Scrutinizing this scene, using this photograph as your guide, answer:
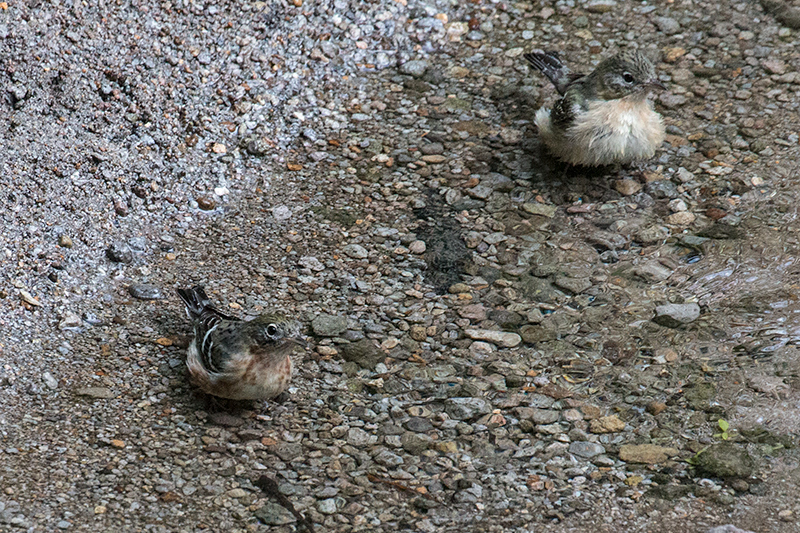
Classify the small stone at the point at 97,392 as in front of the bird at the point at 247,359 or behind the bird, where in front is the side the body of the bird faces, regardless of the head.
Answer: behind

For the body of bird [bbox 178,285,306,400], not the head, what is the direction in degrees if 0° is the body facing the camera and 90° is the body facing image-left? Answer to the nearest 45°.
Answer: approximately 315°

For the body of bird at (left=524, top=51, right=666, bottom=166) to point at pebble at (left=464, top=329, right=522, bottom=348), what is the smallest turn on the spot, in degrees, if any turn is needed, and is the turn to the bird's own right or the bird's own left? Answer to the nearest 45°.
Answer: approximately 90° to the bird's own right

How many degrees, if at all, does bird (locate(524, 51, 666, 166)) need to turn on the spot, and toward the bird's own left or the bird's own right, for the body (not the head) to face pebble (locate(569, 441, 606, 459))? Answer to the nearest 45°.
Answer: approximately 90° to the bird's own right

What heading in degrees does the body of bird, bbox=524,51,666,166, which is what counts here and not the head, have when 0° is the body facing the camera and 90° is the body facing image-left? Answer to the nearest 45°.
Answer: approximately 315°

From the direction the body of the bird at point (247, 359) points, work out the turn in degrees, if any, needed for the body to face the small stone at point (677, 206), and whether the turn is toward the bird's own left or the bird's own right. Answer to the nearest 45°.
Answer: approximately 45° to the bird's own left

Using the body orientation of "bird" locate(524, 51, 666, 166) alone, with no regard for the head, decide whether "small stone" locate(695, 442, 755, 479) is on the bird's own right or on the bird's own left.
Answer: on the bird's own right
